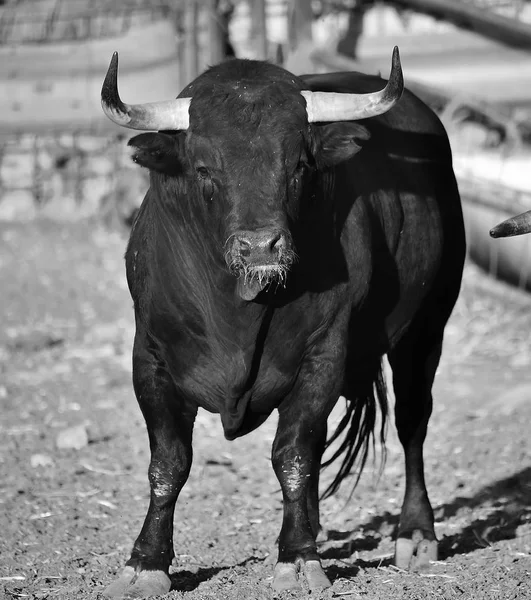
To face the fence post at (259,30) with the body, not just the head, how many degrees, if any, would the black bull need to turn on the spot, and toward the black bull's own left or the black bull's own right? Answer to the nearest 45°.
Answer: approximately 135° to the black bull's own right

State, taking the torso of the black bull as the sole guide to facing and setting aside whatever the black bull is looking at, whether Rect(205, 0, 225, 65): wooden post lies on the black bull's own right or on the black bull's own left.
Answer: on the black bull's own right

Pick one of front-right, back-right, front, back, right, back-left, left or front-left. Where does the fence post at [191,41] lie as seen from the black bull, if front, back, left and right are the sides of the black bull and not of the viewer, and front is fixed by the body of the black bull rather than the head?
back-right

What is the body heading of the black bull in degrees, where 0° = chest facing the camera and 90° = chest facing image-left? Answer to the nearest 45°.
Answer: approximately 45°

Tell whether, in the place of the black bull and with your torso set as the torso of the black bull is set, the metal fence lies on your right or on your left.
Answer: on your right
